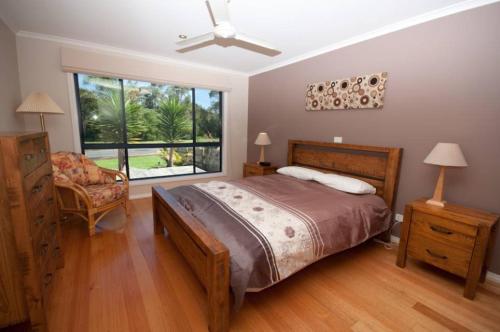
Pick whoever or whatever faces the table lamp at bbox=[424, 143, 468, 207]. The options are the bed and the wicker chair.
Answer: the wicker chair

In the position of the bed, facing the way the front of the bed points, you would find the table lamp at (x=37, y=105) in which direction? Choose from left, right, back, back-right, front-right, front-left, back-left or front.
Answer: front-right

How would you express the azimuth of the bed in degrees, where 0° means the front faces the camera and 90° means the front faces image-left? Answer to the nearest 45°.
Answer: approximately 45°

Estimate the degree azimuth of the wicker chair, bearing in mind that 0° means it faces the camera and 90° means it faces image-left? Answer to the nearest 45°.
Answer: approximately 315°

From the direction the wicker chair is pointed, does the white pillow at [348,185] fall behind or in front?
in front

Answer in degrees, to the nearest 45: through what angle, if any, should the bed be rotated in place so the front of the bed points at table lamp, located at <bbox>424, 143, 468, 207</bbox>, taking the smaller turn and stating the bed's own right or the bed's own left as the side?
approximately 135° to the bed's own left

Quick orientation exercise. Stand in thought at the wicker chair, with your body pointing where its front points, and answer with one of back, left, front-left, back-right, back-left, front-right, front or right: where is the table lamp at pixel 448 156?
front

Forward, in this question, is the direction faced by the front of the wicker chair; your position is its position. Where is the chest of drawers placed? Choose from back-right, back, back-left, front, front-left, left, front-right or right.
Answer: front-right

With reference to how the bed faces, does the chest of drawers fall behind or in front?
in front

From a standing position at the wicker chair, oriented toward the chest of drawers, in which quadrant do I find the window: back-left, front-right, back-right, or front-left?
back-left

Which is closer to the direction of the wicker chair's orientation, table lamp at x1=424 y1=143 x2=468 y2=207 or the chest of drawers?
the table lamp

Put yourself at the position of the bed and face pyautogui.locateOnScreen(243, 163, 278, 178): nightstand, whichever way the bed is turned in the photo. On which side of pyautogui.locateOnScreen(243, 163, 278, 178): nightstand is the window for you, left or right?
left

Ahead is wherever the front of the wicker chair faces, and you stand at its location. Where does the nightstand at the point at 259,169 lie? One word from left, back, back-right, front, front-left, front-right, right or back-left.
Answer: front-left

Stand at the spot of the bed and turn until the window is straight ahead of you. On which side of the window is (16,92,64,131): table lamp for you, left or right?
left

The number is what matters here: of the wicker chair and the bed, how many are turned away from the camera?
0
